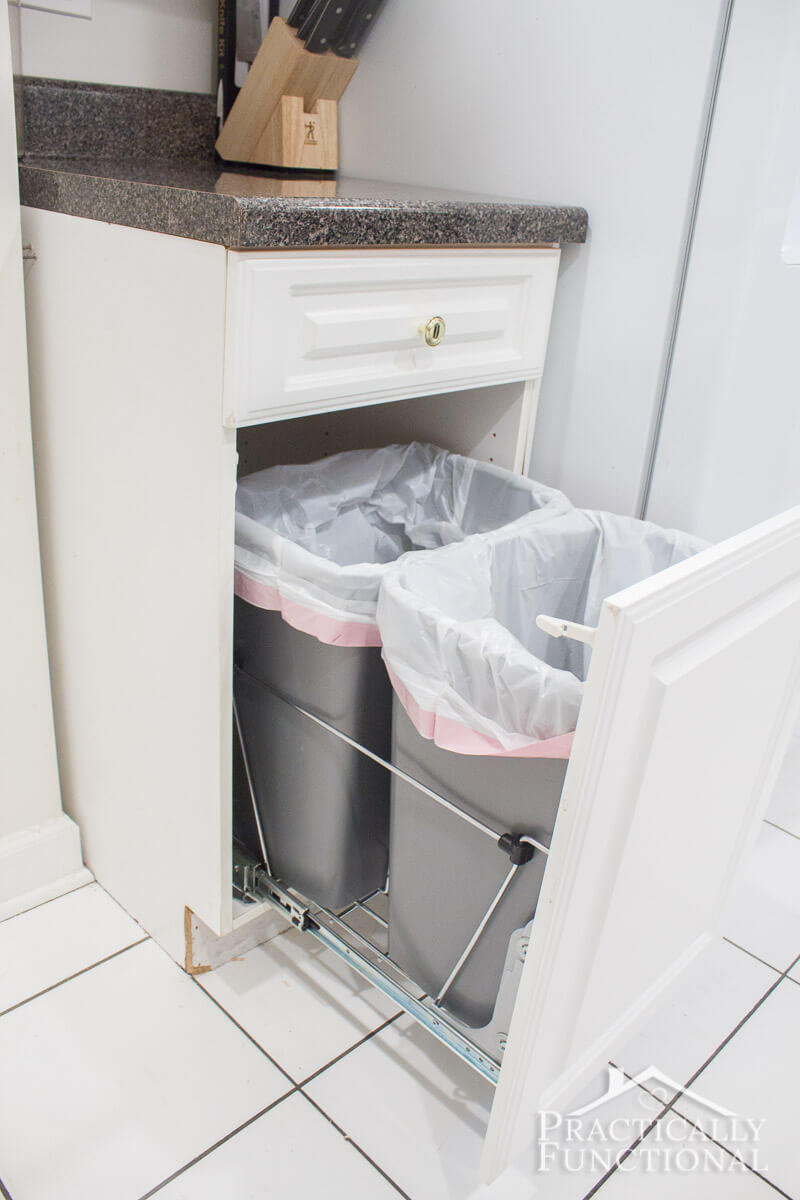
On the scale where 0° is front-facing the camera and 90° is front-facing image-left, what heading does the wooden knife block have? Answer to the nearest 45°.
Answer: approximately 315°

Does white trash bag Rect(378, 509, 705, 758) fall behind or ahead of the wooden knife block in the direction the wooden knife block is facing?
ahead
